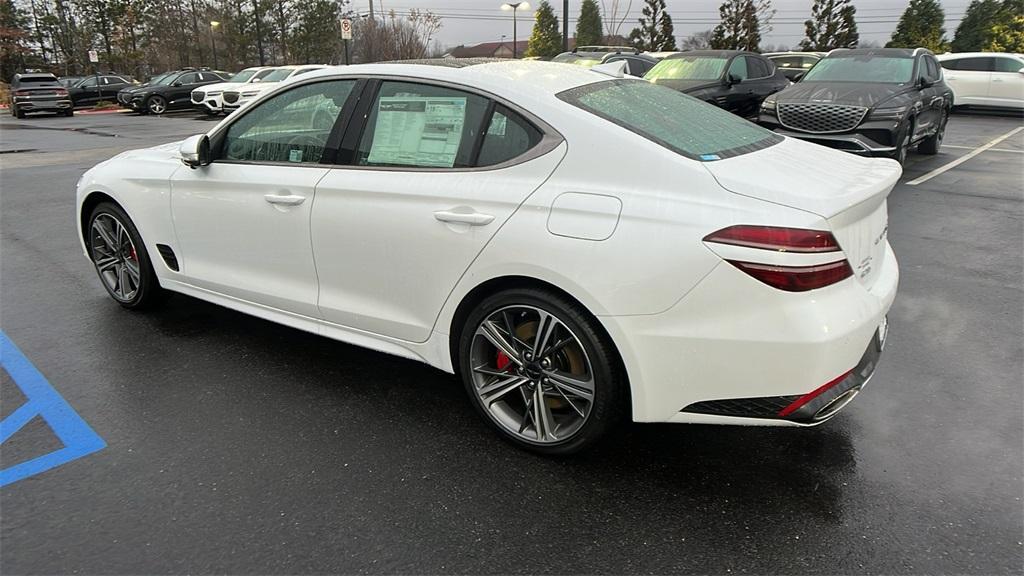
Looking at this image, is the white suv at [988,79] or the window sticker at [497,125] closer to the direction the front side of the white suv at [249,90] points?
the window sticker

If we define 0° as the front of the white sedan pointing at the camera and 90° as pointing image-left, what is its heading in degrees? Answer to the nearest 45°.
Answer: approximately 135°

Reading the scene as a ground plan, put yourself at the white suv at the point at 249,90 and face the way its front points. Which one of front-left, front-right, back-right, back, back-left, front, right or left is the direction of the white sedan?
front-left

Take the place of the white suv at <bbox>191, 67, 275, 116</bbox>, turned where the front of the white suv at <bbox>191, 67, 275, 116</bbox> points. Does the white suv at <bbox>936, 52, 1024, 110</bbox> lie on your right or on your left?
on your left

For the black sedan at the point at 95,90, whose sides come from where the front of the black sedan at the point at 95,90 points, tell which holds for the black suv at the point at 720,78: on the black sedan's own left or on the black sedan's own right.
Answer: on the black sedan's own left

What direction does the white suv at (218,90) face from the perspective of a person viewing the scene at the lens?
facing the viewer and to the left of the viewer

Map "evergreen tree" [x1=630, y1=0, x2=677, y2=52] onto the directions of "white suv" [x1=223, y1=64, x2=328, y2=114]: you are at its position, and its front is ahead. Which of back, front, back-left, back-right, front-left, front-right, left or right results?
back

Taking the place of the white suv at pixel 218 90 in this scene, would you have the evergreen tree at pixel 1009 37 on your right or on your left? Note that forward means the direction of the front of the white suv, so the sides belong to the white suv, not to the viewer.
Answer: on your left

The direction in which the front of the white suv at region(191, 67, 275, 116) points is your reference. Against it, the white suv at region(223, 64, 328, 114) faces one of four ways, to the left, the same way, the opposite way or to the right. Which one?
the same way

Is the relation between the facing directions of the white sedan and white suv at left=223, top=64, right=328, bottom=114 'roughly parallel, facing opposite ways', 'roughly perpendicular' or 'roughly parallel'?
roughly perpendicular

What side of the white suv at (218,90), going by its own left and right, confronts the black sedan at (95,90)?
right

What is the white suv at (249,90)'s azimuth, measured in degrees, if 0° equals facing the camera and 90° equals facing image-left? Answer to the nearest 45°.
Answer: approximately 45°

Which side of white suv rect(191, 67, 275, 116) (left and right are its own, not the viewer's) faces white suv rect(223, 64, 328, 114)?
left
